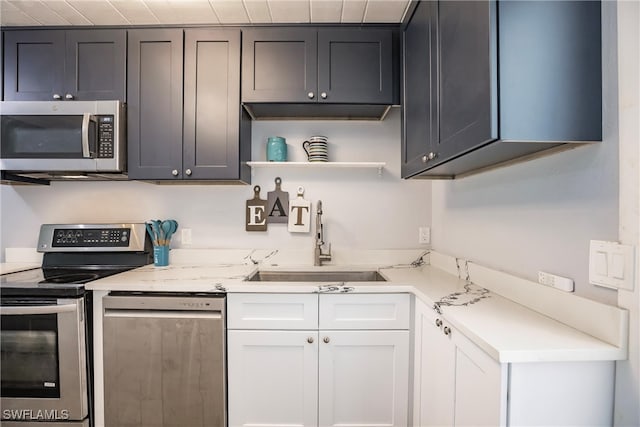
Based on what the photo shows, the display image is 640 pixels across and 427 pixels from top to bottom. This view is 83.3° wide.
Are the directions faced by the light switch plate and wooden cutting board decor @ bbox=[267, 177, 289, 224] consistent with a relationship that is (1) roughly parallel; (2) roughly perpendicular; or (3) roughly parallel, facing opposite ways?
roughly perpendicular

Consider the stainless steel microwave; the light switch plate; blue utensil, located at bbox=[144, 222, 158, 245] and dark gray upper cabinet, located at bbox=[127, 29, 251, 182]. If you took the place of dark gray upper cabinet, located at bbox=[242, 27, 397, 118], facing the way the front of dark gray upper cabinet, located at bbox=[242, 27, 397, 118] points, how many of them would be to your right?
3

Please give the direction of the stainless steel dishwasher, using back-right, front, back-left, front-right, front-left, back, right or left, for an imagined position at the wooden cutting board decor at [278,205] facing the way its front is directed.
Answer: front-right

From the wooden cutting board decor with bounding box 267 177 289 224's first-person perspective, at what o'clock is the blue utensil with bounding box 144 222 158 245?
The blue utensil is roughly at 3 o'clock from the wooden cutting board decor.

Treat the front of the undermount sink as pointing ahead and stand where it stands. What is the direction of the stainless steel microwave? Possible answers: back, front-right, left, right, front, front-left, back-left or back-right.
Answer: right

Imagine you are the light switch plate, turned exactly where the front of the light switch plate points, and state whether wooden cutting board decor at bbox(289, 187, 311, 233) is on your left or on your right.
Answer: on your right

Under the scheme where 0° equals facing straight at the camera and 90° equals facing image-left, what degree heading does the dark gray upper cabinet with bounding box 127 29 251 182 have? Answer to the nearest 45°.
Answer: approximately 0°

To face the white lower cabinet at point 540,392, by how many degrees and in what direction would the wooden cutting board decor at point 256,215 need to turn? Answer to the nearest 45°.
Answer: approximately 45° to its left

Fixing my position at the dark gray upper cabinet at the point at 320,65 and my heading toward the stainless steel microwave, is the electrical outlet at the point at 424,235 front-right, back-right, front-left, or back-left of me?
back-right
